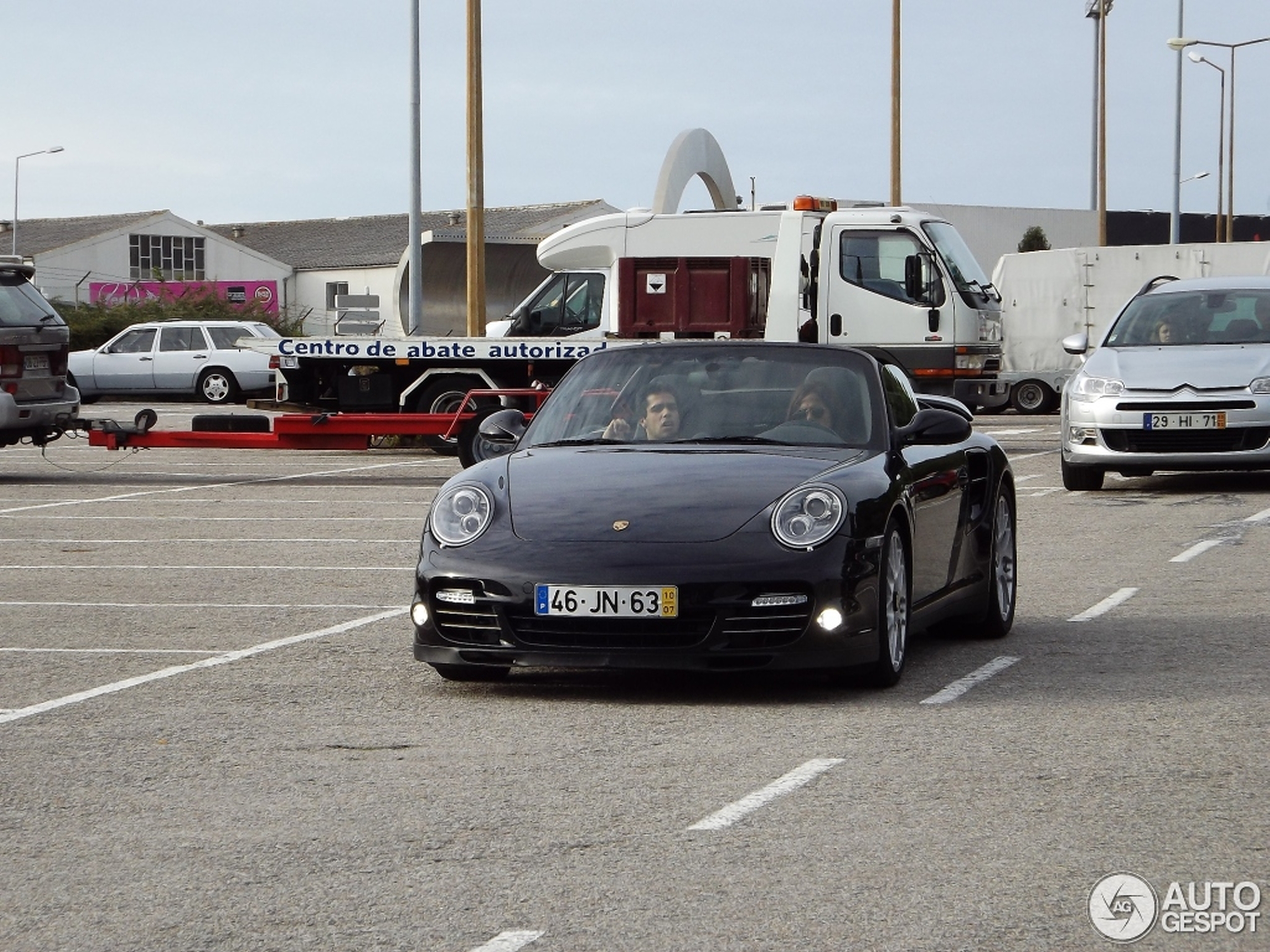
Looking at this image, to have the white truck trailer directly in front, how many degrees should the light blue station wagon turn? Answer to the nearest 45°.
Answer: approximately 135° to its left

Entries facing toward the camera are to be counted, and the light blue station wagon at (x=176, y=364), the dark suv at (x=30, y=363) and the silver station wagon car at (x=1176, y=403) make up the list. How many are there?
1

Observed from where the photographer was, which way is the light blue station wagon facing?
facing to the left of the viewer

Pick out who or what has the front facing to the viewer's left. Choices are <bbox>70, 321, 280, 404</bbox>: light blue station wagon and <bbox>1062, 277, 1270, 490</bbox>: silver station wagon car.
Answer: the light blue station wagon

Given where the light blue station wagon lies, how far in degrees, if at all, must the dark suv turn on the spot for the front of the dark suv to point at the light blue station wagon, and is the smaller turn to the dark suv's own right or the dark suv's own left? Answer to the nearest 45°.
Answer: approximately 45° to the dark suv's own right

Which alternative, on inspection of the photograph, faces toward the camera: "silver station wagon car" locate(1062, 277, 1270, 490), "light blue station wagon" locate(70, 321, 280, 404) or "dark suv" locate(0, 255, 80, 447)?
the silver station wagon car

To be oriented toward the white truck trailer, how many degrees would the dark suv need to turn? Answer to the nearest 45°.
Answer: approximately 90° to its right

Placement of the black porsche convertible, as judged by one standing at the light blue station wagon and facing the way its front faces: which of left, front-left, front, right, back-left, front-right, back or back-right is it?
left

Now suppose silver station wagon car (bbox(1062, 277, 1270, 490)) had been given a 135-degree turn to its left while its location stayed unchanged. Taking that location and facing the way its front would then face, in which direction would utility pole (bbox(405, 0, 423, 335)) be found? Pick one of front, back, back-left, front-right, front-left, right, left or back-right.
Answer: left

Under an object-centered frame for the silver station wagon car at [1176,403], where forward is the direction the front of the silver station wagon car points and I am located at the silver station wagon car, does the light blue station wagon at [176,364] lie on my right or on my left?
on my right

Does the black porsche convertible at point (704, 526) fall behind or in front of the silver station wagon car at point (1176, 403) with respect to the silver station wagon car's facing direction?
in front

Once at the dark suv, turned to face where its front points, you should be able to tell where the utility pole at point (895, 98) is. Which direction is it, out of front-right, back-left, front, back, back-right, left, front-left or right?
right

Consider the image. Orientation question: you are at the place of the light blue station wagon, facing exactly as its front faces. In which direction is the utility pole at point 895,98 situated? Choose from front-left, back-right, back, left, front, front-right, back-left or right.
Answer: back

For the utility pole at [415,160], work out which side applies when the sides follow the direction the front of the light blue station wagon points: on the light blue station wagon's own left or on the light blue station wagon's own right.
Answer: on the light blue station wagon's own left

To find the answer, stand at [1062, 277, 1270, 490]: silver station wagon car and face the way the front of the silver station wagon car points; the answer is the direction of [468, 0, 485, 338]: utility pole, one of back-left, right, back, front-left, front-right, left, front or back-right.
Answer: back-right
